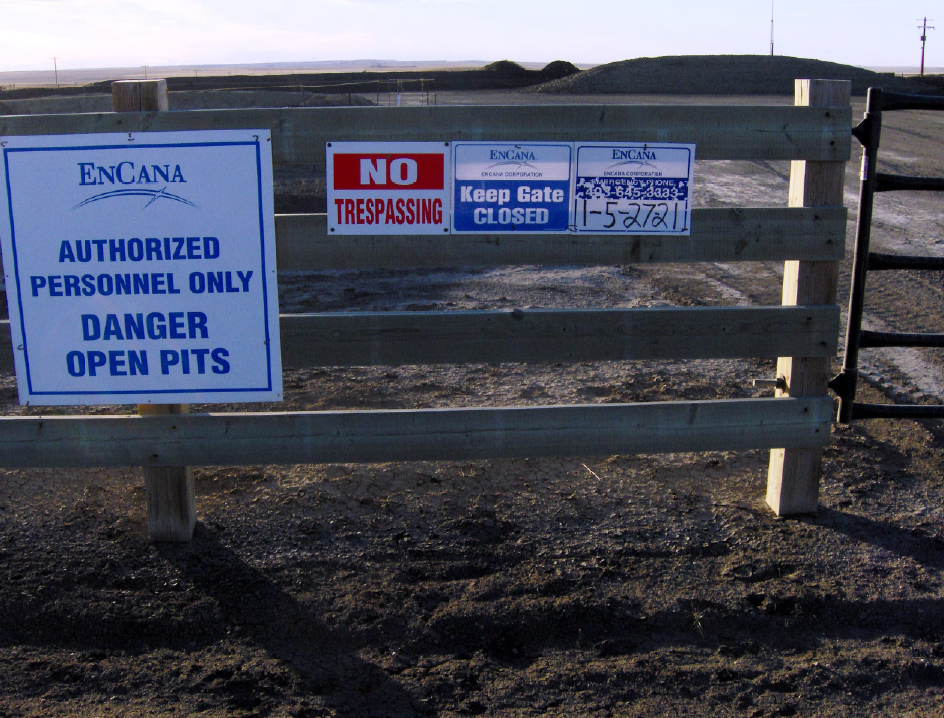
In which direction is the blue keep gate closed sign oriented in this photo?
toward the camera

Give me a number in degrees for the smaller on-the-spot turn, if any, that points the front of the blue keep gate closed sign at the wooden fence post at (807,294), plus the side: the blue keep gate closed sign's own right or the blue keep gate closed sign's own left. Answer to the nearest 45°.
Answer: approximately 90° to the blue keep gate closed sign's own left

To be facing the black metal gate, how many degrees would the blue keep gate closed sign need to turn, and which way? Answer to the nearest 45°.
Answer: approximately 90° to its left
